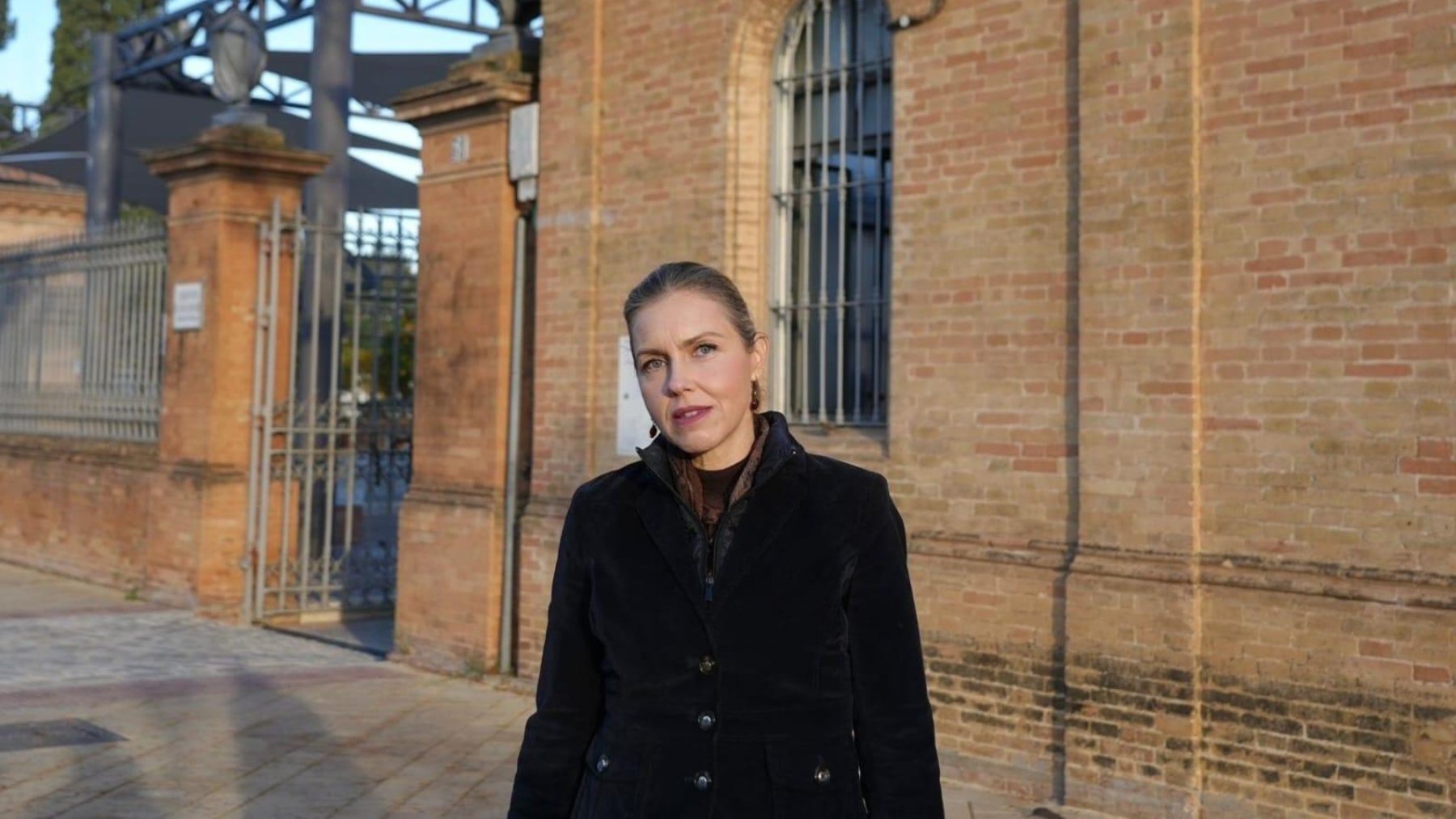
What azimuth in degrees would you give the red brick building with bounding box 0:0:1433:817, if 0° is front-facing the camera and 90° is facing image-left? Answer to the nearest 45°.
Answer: approximately 45°

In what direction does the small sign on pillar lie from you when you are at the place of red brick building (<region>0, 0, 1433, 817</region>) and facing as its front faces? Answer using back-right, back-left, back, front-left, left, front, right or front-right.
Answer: right

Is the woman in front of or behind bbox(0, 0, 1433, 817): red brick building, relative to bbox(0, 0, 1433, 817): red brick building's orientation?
in front

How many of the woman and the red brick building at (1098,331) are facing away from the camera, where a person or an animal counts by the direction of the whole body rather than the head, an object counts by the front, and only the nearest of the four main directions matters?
0

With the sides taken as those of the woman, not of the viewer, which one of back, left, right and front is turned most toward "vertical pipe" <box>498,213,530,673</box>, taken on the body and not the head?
back

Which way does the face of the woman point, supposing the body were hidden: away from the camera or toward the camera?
toward the camera

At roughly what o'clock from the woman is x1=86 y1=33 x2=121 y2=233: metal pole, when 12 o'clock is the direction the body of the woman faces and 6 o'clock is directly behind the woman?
The metal pole is roughly at 5 o'clock from the woman.

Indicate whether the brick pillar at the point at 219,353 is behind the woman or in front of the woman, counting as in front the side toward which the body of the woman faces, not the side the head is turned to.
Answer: behind

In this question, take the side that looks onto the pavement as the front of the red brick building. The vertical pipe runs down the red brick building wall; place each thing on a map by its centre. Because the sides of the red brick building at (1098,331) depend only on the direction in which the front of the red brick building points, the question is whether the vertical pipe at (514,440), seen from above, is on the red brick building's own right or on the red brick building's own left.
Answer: on the red brick building's own right

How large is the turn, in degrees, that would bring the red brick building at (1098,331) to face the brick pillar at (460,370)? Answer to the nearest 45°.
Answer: approximately 90° to its right

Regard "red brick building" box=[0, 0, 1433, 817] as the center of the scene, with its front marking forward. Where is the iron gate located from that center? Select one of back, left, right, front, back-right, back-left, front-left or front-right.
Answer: right

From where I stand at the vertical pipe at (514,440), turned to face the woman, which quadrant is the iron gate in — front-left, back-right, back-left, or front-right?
back-right

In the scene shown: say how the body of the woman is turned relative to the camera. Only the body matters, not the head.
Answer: toward the camera
